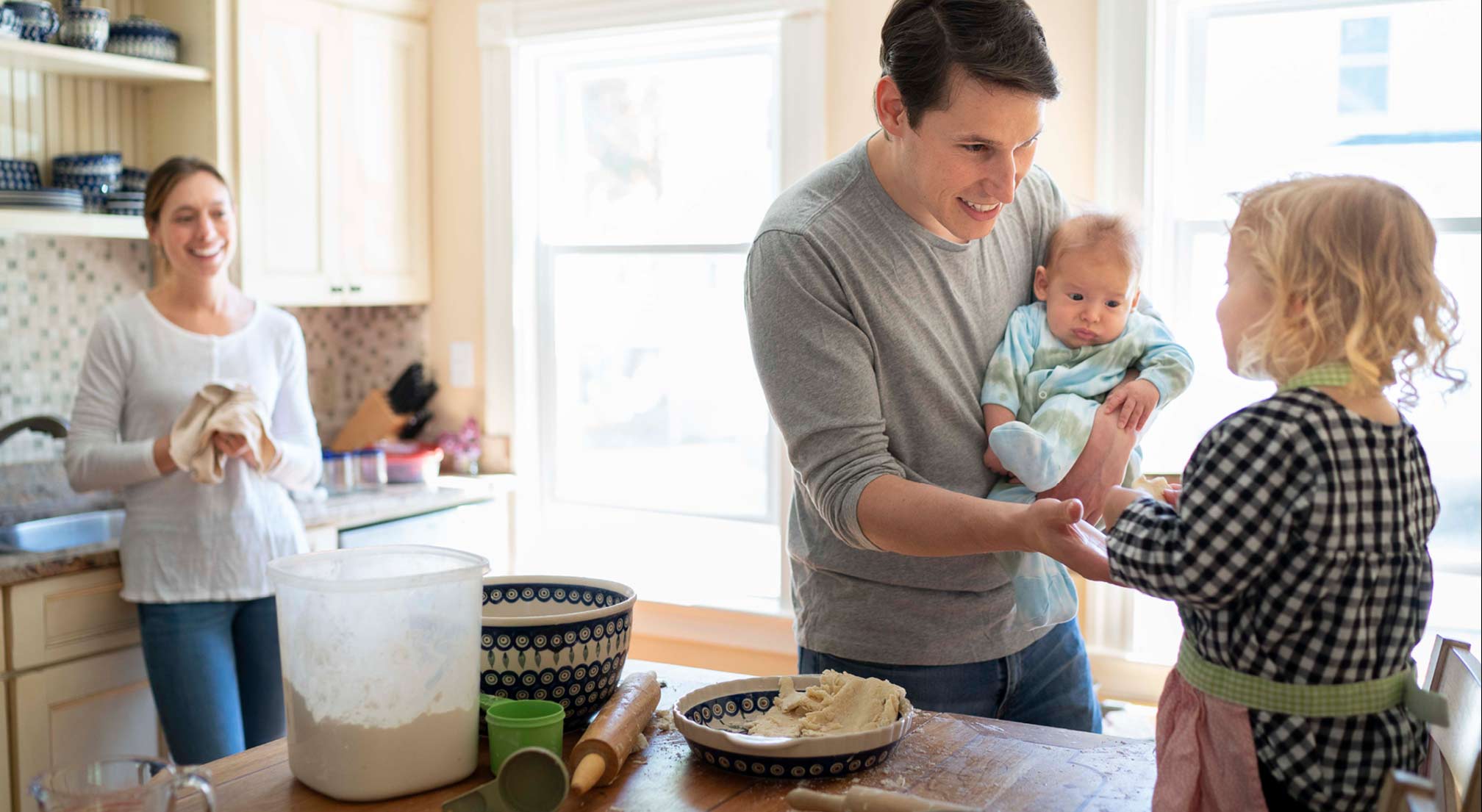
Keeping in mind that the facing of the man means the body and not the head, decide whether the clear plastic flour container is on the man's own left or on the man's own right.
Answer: on the man's own right

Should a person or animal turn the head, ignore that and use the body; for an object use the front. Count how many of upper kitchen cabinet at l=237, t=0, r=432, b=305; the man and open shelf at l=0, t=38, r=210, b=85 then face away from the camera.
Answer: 0

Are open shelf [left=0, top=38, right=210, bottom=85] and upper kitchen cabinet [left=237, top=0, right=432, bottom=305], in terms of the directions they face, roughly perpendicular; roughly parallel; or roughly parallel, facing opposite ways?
roughly parallel

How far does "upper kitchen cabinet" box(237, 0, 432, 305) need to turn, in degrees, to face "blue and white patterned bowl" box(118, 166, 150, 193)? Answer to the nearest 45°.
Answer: approximately 90° to its right

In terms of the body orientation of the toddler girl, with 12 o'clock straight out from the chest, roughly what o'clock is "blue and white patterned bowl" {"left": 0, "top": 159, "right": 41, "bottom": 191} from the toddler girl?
The blue and white patterned bowl is roughly at 11 o'clock from the toddler girl.

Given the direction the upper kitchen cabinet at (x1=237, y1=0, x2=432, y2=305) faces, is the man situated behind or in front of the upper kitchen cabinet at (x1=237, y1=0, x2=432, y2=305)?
in front

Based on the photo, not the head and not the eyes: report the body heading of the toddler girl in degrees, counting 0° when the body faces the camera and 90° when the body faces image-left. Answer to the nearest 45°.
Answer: approximately 135°

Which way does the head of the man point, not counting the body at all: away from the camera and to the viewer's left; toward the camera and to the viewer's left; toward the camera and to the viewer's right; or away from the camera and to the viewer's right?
toward the camera and to the viewer's right

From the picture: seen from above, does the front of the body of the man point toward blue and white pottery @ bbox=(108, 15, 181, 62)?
no

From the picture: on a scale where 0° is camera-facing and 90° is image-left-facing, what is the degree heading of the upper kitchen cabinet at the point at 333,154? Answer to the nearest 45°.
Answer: approximately 315°

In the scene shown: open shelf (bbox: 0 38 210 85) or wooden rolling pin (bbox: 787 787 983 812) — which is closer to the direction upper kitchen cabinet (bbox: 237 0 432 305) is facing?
the wooden rolling pin

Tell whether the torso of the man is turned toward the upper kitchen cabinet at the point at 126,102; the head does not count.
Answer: no

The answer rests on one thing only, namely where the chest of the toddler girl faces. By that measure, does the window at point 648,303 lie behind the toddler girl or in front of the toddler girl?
in front

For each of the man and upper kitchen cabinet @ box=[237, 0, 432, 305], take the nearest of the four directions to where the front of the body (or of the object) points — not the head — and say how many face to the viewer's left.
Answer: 0

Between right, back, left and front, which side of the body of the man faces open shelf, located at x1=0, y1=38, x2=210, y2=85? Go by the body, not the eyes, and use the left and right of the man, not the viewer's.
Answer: back

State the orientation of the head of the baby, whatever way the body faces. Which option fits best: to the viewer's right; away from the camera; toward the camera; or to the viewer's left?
toward the camera

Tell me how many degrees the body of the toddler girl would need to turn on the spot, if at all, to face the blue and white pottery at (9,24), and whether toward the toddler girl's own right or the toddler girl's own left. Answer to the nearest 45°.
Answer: approximately 45° to the toddler girl's own left

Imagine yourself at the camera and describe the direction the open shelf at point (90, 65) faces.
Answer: facing the viewer and to the right of the viewer
